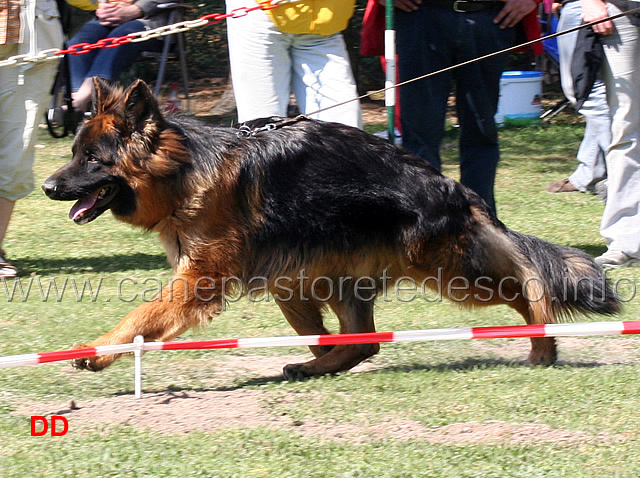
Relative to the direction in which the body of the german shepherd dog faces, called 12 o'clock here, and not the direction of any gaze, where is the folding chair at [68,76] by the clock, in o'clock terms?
The folding chair is roughly at 2 o'clock from the german shepherd dog.

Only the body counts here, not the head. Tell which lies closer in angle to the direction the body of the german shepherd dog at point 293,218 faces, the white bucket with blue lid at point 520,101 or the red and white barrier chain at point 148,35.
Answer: the red and white barrier chain

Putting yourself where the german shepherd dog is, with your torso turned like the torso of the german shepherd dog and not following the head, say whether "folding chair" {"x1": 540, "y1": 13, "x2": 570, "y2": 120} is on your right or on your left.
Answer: on your right

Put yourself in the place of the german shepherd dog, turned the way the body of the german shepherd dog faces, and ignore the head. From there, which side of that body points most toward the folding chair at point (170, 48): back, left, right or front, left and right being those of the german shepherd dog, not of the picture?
right

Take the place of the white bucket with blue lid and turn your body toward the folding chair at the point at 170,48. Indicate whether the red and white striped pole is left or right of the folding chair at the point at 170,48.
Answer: left

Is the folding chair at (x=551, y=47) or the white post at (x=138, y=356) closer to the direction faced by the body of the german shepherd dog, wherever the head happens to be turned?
the white post

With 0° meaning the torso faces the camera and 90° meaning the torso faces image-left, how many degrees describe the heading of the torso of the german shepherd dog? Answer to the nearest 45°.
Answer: approximately 90°
